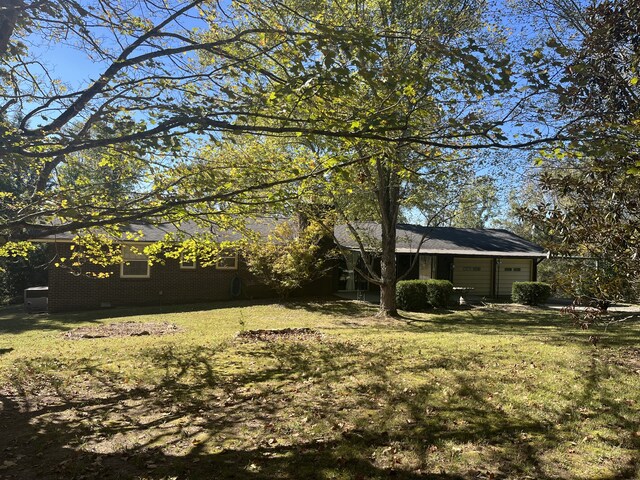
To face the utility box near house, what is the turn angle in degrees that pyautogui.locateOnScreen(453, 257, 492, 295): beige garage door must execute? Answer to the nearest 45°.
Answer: approximately 45° to its right

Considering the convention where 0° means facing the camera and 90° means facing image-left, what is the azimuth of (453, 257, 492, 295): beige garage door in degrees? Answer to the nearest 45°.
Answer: approximately 0°

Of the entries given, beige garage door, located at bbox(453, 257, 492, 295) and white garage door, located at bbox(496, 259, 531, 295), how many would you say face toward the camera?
2

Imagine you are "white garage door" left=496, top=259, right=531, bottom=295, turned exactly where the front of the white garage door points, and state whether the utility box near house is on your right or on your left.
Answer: on your right
